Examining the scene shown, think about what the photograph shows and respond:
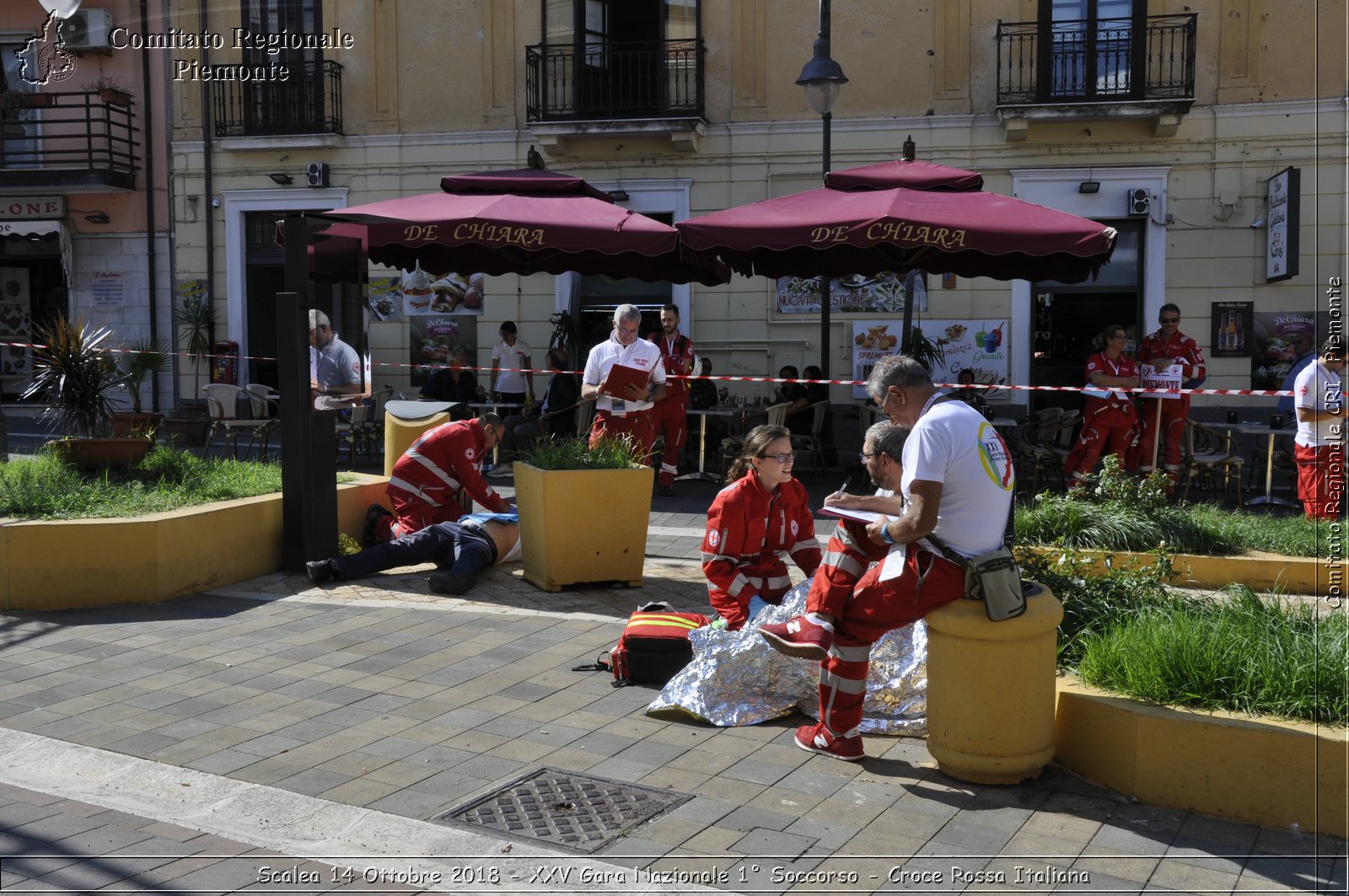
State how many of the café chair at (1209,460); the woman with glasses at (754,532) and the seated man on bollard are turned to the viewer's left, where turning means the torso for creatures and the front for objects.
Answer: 1

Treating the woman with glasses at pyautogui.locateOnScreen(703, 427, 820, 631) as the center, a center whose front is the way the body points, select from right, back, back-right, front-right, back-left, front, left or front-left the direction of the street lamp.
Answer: back-left

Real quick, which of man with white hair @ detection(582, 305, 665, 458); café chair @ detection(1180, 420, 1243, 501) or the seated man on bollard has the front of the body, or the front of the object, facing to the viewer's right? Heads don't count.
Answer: the café chair

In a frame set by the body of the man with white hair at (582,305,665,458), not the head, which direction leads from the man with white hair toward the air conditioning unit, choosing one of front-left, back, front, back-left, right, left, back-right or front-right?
back-right

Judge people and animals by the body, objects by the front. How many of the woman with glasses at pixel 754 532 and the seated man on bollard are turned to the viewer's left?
1

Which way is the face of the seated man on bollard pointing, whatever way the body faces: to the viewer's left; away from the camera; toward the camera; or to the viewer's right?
to the viewer's left

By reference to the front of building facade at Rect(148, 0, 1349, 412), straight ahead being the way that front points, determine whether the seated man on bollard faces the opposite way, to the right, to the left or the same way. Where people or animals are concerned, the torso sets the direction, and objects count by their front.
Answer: to the right

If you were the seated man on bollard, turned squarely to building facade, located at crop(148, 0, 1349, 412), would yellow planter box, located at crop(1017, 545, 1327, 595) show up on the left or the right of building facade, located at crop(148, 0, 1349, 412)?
right

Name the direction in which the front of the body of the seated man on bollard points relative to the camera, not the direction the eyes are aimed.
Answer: to the viewer's left

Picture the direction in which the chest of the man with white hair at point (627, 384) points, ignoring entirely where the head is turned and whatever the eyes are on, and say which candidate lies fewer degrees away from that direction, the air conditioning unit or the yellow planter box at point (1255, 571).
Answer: the yellow planter box

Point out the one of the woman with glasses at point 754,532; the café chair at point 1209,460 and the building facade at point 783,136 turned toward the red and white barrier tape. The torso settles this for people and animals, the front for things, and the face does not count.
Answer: the building facade

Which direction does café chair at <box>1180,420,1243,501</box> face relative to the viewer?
to the viewer's right
